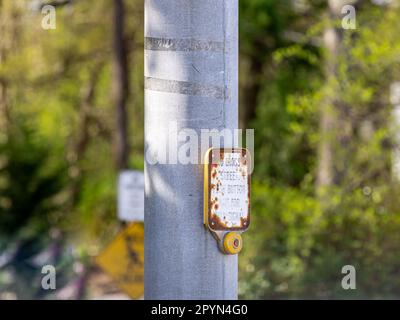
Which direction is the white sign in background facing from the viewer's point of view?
toward the camera

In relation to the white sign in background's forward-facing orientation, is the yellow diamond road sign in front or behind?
in front

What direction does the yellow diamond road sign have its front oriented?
toward the camera

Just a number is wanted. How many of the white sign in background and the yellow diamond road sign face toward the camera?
2

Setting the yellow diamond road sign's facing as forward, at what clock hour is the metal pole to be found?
The metal pole is roughly at 12 o'clock from the yellow diamond road sign.

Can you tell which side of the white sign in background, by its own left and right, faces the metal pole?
front

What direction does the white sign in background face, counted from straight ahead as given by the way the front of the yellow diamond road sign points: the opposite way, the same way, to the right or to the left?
the same way
